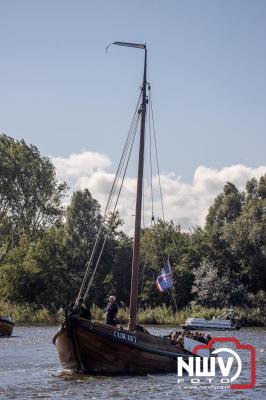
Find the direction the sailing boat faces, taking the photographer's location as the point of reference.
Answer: facing the viewer and to the left of the viewer
